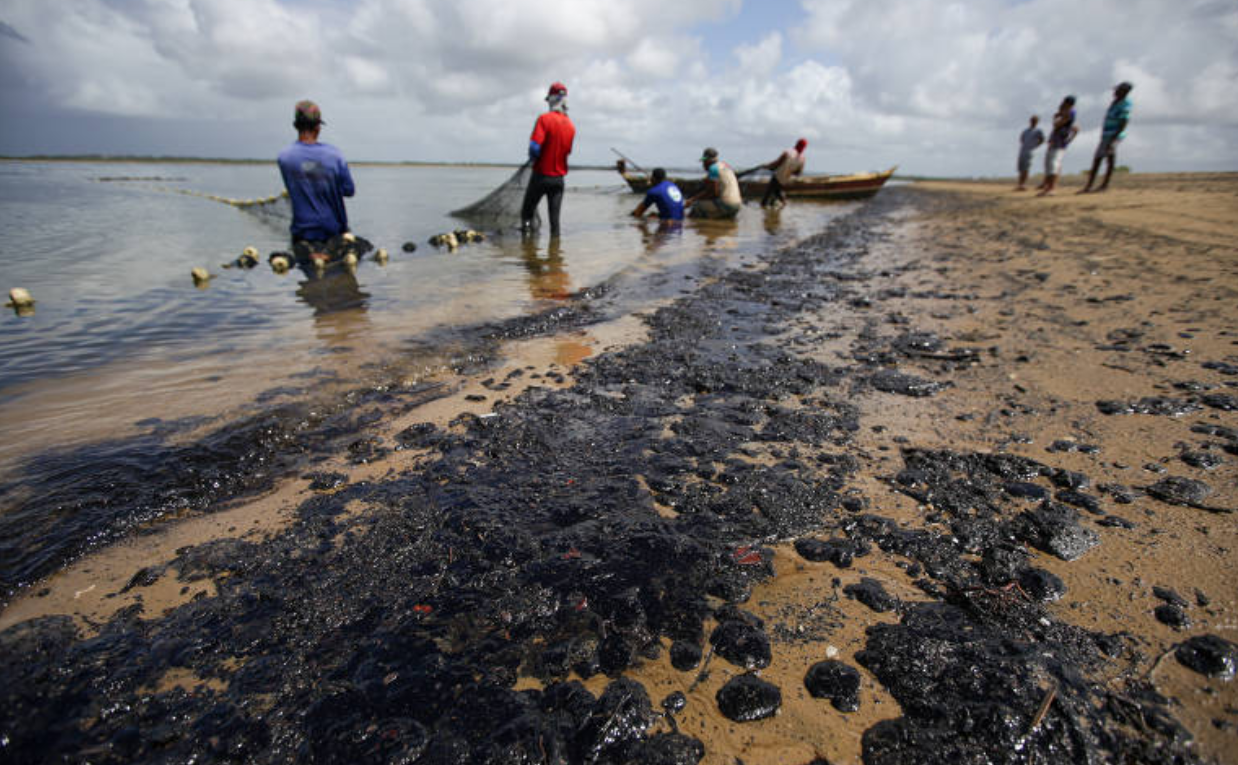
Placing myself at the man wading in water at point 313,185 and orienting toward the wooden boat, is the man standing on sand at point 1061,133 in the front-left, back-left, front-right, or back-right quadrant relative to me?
front-right

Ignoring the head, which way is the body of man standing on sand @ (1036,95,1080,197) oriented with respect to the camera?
to the viewer's left

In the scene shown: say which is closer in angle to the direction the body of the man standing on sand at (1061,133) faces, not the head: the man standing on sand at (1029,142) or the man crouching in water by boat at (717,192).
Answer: the man crouching in water by boat

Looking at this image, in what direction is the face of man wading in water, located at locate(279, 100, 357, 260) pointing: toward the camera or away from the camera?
away from the camera

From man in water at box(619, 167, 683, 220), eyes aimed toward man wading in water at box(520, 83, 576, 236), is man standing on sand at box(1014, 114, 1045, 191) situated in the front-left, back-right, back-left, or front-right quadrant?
back-left

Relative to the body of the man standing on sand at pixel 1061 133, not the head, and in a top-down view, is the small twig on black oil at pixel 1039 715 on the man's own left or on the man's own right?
on the man's own left

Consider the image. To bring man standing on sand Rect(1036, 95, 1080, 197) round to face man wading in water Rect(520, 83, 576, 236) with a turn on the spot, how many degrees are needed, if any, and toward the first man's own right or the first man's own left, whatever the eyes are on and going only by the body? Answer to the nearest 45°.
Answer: approximately 45° to the first man's own left
